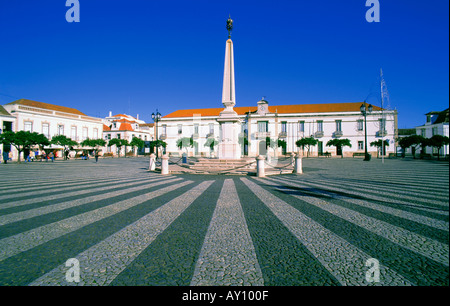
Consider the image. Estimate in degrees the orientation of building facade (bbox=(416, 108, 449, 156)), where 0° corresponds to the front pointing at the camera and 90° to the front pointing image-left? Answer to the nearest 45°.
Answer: approximately 45°

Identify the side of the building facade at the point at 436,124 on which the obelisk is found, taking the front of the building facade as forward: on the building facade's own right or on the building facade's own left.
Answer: on the building facade's own right

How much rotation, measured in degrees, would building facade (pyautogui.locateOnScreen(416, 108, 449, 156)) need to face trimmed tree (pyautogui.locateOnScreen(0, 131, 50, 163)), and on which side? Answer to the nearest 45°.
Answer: approximately 45° to its right

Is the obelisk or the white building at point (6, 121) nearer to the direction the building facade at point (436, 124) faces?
the white building

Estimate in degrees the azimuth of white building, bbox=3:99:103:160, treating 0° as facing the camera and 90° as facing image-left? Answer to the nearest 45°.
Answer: approximately 315°

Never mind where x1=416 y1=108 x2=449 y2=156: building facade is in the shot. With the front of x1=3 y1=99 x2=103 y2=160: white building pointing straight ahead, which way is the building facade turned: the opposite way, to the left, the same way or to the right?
the opposite way

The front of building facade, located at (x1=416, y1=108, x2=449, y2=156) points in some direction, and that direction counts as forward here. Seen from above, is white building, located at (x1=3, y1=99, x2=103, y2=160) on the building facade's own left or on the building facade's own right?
on the building facade's own right
